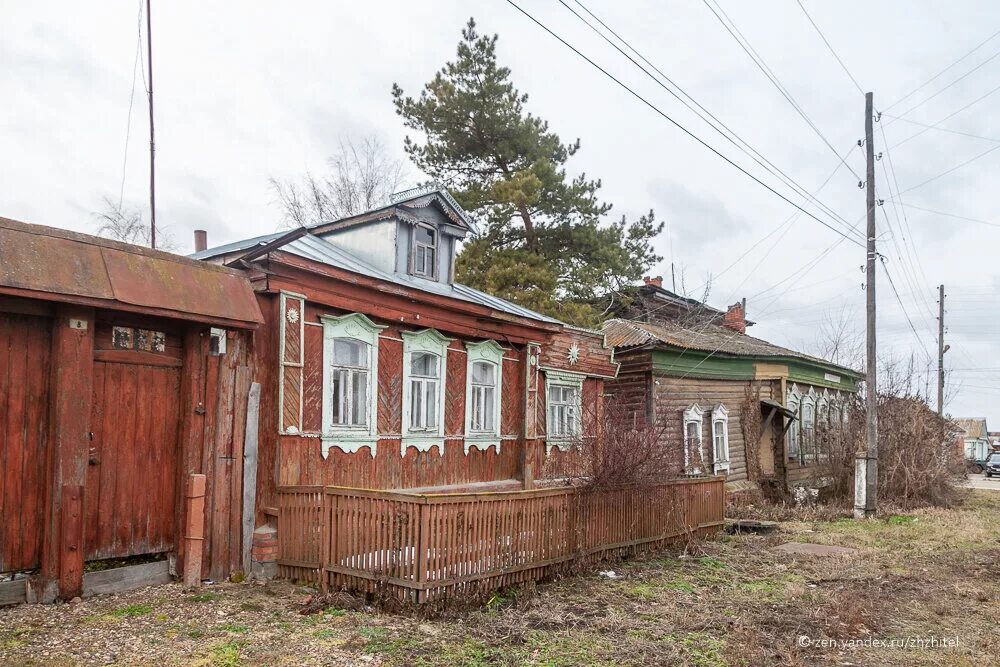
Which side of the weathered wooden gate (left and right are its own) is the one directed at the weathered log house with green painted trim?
left

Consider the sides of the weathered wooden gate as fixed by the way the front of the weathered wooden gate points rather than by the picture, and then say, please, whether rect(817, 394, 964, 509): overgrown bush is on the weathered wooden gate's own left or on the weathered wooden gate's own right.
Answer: on the weathered wooden gate's own left

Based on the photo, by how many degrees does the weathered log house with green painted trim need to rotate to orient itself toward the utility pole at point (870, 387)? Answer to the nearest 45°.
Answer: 0° — it already faces it

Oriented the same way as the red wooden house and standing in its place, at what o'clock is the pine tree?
The pine tree is roughly at 8 o'clock from the red wooden house.

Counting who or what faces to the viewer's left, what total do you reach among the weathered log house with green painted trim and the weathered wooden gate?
0

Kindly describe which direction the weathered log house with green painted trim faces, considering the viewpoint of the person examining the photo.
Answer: facing the viewer and to the right of the viewer

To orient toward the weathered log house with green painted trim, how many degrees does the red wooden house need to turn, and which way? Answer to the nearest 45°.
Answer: approximately 90° to its left

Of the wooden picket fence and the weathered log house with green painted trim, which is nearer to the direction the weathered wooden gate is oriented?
the wooden picket fence

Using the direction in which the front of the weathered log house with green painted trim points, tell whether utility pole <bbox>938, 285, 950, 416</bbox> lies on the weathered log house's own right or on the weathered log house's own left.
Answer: on the weathered log house's own left
